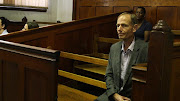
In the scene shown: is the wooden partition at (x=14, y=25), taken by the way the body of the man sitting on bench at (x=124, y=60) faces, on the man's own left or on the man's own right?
on the man's own right

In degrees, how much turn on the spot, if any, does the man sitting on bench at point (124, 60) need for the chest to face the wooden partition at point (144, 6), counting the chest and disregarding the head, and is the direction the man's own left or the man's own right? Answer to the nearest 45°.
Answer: approximately 135° to the man's own right

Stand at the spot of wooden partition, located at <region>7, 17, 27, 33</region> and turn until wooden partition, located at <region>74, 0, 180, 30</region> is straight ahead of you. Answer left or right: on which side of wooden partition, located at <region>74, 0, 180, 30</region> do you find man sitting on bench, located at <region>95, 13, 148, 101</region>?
right

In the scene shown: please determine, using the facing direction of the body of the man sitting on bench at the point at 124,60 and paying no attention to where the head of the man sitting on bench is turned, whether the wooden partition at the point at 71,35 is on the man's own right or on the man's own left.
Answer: on the man's own right
